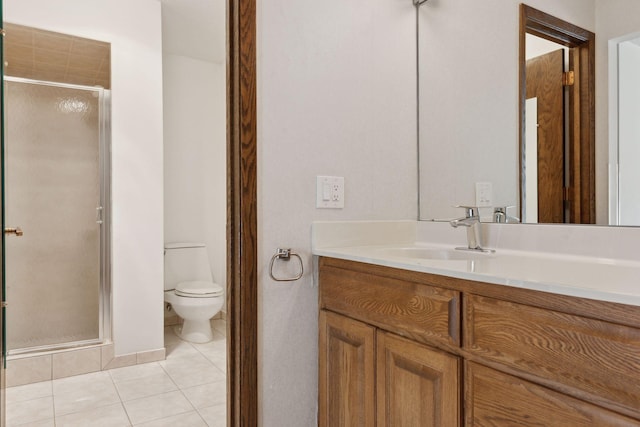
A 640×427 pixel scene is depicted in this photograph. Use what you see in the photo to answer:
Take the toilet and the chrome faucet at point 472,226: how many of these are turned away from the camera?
0

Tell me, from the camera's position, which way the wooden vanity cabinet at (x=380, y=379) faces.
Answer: facing the viewer and to the left of the viewer

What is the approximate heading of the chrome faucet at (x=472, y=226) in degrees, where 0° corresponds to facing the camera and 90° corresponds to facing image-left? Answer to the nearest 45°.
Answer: approximately 45°

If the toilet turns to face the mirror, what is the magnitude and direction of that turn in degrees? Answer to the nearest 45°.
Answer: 0° — it already faces it

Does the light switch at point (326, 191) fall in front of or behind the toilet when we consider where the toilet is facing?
in front

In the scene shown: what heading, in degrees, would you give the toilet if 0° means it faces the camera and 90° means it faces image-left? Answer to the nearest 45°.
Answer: approximately 315°

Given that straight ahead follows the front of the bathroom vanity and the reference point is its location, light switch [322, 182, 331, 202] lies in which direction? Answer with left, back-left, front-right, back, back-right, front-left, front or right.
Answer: right

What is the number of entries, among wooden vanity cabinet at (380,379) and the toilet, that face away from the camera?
0
